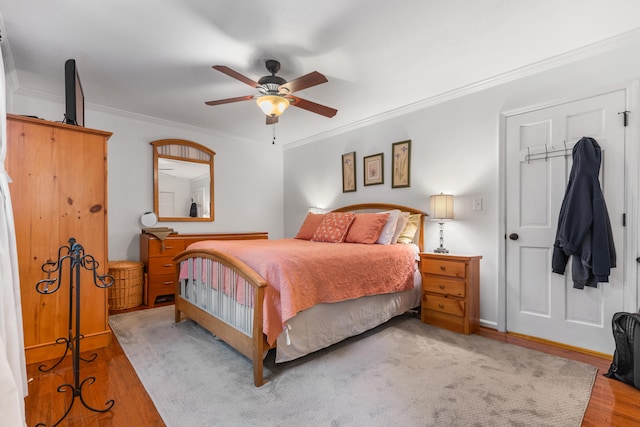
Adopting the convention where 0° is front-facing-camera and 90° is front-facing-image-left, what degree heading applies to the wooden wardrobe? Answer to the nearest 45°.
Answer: approximately 270°

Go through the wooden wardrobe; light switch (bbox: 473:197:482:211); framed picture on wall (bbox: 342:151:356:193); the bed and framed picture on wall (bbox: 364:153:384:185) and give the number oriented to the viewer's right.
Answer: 1

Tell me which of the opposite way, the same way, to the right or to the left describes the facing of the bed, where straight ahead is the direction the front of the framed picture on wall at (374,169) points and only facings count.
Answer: the same way

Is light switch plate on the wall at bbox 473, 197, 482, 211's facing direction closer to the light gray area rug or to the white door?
the light gray area rug

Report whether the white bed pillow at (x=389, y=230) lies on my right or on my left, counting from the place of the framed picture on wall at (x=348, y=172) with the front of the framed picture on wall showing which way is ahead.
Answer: on my left

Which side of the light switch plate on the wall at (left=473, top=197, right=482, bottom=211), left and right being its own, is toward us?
front

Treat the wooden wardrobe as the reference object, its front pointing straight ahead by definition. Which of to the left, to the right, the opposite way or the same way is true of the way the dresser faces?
to the right

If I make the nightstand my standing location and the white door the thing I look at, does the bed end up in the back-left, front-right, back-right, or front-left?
back-right

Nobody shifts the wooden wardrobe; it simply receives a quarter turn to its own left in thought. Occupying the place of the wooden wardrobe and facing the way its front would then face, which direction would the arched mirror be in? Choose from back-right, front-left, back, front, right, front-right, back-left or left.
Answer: front-right

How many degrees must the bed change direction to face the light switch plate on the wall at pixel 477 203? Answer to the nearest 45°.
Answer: approximately 135° to its left

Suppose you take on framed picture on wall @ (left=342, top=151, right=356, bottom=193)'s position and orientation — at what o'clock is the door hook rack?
The door hook rack is roughly at 9 o'clock from the framed picture on wall.

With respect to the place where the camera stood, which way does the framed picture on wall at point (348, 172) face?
facing the viewer and to the left of the viewer

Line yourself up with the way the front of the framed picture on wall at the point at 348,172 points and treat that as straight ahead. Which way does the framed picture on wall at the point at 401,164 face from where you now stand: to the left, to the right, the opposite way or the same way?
the same way

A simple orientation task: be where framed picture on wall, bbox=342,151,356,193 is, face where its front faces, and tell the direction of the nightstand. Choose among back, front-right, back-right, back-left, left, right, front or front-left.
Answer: left
